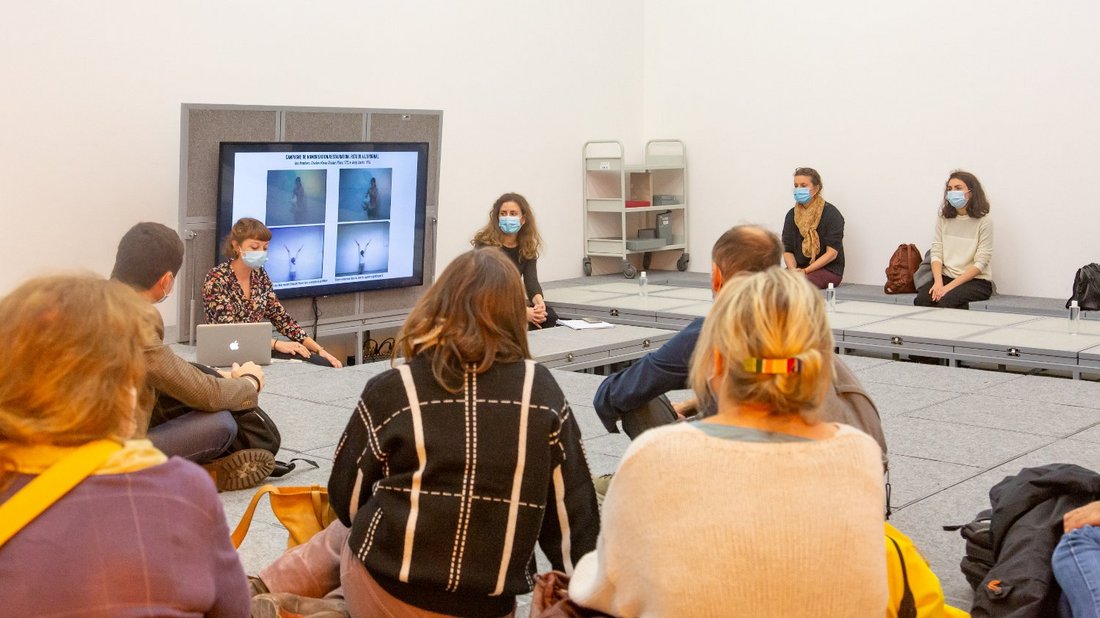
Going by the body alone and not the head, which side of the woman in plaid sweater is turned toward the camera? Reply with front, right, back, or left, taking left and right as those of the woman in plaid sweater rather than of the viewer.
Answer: back

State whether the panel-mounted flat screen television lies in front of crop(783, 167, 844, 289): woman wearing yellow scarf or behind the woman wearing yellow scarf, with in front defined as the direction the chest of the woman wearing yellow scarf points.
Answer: in front

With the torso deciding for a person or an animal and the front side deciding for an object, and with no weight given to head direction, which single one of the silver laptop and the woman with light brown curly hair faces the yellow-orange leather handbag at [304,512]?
the woman with light brown curly hair

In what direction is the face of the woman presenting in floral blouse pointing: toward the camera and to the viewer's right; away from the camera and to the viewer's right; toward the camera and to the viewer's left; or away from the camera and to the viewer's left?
toward the camera and to the viewer's right

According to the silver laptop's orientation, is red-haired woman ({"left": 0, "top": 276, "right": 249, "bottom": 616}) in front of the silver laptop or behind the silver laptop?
behind

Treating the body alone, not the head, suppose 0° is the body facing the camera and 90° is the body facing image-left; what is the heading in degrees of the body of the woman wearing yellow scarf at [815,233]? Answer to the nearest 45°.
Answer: approximately 45°

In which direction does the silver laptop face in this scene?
away from the camera

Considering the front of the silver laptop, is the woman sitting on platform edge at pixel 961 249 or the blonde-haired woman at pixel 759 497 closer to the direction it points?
the woman sitting on platform edge

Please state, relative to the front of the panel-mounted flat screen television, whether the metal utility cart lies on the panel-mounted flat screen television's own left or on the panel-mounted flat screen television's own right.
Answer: on the panel-mounted flat screen television's own left

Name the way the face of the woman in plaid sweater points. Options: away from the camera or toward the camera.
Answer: away from the camera

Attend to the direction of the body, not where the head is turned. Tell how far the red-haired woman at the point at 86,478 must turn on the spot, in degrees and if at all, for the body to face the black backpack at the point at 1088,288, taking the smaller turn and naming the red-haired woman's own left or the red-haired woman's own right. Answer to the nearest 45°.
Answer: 0° — they already face it
